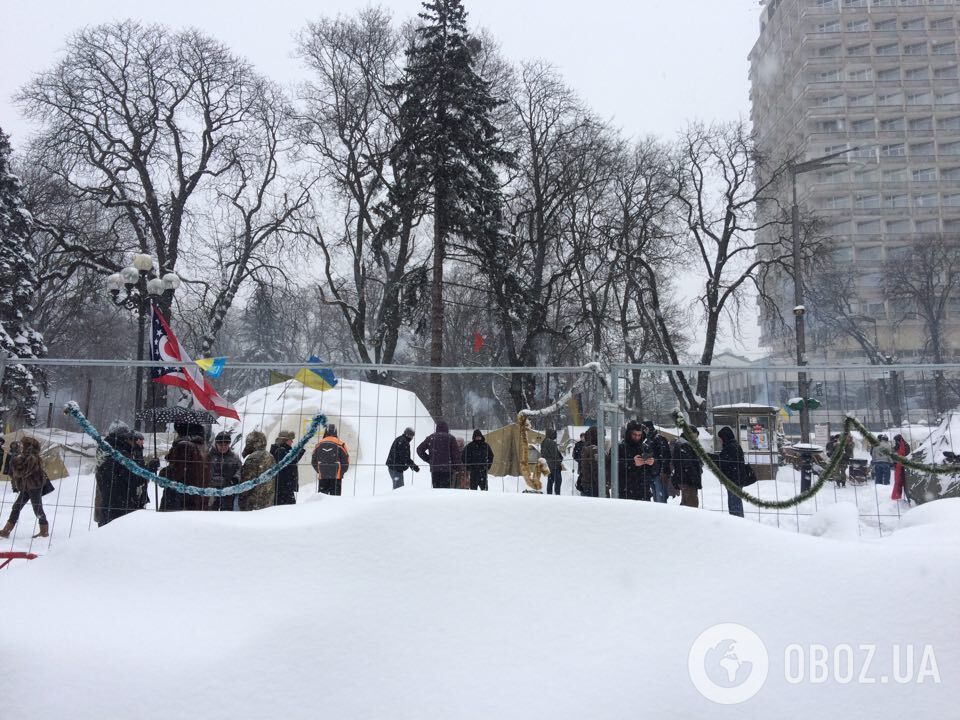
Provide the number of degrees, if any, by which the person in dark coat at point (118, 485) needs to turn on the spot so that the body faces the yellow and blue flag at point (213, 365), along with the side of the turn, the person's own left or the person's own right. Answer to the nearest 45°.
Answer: approximately 45° to the person's own right

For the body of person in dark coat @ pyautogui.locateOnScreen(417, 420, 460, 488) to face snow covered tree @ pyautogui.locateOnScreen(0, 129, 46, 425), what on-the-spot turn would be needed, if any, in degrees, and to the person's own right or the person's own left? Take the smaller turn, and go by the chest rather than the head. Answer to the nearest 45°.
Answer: approximately 45° to the person's own left

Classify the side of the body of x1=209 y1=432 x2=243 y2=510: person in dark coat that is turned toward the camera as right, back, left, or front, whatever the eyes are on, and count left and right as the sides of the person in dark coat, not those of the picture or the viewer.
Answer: front

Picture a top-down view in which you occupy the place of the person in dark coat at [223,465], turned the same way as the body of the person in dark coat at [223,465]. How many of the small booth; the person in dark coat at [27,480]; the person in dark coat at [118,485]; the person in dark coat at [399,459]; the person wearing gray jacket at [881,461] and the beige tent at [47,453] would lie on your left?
3

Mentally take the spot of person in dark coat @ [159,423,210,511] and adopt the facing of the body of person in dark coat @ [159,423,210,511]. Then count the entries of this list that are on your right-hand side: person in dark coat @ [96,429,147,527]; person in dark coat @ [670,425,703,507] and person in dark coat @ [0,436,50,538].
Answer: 1

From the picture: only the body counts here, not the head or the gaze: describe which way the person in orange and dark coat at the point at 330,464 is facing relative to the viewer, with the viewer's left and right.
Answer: facing away from the viewer

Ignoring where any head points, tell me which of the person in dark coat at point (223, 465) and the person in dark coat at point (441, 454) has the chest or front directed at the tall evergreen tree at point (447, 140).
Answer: the person in dark coat at point (441, 454)

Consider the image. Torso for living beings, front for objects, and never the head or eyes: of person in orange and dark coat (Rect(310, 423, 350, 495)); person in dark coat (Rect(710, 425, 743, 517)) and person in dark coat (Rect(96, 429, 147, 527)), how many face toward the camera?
0
